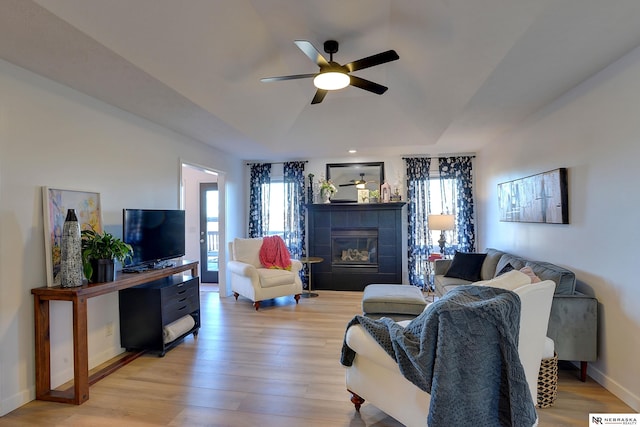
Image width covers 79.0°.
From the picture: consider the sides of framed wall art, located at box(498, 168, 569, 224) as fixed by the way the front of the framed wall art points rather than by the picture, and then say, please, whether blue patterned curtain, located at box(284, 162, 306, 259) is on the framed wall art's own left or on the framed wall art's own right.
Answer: on the framed wall art's own right

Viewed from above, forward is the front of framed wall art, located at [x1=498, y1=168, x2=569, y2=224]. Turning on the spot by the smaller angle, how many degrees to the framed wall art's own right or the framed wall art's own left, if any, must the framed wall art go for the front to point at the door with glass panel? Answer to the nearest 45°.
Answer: approximately 45° to the framed wall art's own right

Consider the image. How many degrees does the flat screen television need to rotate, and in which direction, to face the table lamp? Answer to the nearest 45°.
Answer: approximately 45° to its left

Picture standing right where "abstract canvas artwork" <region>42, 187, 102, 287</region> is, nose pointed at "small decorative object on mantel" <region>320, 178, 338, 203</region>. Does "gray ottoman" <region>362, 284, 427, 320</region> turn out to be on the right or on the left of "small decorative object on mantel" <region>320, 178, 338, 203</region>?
right

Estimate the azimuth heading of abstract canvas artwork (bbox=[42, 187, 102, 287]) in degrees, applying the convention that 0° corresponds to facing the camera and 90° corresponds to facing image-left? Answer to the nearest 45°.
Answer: approximately 315°

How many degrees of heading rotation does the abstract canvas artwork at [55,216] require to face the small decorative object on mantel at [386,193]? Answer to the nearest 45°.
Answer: approximately 45° to its left

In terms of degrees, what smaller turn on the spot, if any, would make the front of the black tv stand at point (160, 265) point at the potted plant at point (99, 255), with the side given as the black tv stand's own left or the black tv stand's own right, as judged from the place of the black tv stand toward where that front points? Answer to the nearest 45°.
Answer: approximately 90° to the black tv stand's own right

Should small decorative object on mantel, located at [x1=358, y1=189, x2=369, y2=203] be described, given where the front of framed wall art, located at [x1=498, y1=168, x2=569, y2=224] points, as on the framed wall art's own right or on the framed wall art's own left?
on the framed wall art's own right

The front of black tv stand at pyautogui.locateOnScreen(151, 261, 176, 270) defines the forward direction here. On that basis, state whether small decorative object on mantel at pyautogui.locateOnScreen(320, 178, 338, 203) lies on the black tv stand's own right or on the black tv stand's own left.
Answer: on the black tv stand's own left

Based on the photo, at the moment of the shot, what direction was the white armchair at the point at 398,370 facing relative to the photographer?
facing away from the viewer and to the left of the viewer

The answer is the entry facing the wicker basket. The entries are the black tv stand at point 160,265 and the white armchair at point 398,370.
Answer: the black tv stand

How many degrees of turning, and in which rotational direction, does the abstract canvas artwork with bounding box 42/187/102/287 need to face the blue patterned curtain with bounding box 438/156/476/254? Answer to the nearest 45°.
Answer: approximately 45° to its left
